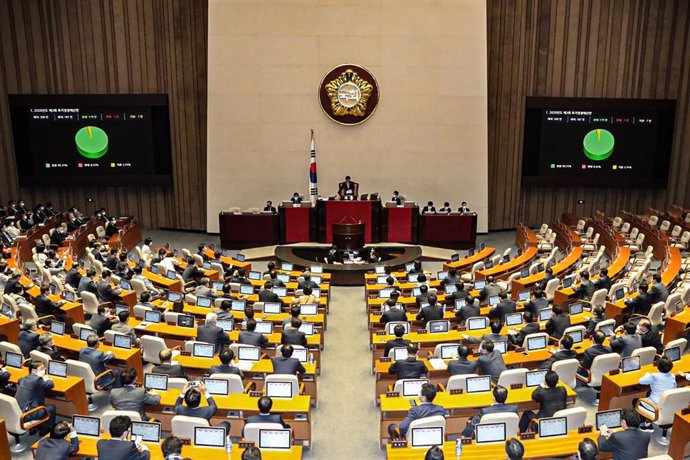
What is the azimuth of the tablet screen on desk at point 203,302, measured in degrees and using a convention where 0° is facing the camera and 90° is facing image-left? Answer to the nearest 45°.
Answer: approximately 0°

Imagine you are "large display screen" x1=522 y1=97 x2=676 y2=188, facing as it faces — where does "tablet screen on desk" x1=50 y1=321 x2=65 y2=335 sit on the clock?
The tablet screen on desk is roughly at 1 o'clock from the large display screen.

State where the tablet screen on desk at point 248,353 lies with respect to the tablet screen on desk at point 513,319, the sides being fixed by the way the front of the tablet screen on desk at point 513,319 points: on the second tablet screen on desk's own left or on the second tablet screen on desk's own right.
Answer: on the second tablet screen on desk's own right

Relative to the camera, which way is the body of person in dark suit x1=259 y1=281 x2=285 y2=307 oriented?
away from the camera

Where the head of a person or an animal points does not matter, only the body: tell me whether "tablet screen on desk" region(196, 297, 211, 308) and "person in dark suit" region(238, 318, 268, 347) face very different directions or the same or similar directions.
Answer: very different directions

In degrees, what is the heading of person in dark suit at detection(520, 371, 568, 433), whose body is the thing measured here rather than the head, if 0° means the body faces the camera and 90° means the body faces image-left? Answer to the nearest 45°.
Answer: approximately 135°

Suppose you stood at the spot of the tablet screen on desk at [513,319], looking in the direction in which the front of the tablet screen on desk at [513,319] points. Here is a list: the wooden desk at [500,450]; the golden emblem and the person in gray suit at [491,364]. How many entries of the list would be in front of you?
2

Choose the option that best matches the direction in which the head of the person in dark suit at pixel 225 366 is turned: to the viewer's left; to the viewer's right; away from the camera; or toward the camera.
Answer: away from the camera

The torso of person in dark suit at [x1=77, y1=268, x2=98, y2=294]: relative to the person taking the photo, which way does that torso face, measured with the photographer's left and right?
facing away from the viewer and to the right of the viewer

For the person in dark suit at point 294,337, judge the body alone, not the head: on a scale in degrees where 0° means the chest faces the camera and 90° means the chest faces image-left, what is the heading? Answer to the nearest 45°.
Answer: approximately 180°

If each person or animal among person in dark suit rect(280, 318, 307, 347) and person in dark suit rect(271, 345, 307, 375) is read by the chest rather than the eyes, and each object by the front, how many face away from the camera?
2

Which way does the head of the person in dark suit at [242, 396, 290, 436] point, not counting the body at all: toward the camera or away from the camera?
away from the camera

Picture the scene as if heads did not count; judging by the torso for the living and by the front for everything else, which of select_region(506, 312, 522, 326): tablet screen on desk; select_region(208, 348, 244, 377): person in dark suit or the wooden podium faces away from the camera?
the person in dark suit

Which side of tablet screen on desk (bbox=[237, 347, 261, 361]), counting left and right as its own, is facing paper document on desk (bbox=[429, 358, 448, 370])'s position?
left

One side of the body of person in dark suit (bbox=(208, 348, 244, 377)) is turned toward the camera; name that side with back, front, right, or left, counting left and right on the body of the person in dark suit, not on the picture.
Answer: back
